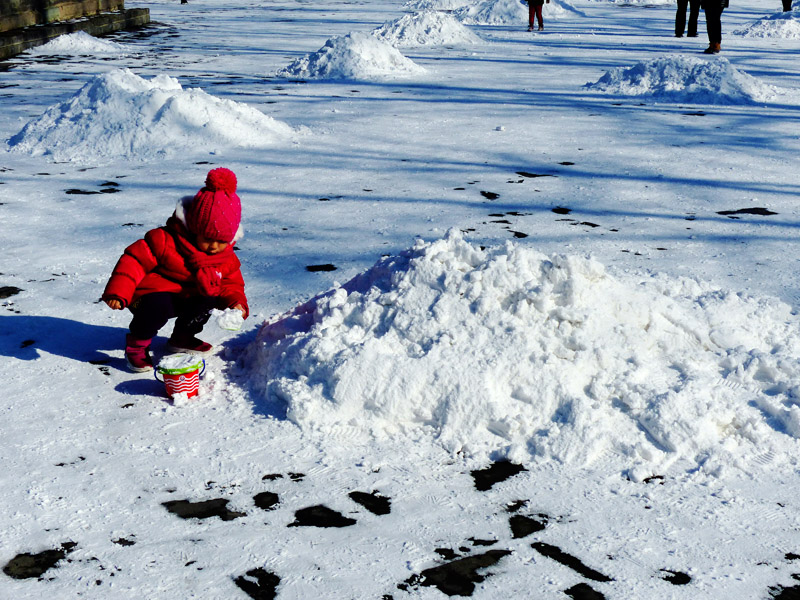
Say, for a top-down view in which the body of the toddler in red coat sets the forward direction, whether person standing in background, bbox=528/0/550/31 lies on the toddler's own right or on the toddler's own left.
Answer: on the toddler's own left

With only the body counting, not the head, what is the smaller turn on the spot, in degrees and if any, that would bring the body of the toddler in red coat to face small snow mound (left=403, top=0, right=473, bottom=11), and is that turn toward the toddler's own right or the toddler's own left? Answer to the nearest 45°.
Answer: approximately 135° to the toddler's own left

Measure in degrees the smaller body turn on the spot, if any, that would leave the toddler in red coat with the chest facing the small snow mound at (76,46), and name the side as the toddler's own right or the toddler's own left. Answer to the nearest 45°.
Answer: approximately 135° to the toddler's own left

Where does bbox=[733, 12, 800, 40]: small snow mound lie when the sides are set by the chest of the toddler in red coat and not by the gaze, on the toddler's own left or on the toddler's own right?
on the toddler's own left

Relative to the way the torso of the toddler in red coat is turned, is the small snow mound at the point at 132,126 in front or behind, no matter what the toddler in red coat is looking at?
behind

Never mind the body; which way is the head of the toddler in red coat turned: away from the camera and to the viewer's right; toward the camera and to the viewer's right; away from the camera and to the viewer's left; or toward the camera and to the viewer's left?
toward the camera and to the viewer's right

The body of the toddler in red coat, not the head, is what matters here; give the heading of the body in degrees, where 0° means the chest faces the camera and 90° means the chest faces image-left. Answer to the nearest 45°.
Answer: approximately 315°

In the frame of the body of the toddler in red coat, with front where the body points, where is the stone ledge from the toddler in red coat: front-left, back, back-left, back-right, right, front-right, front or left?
back-left
